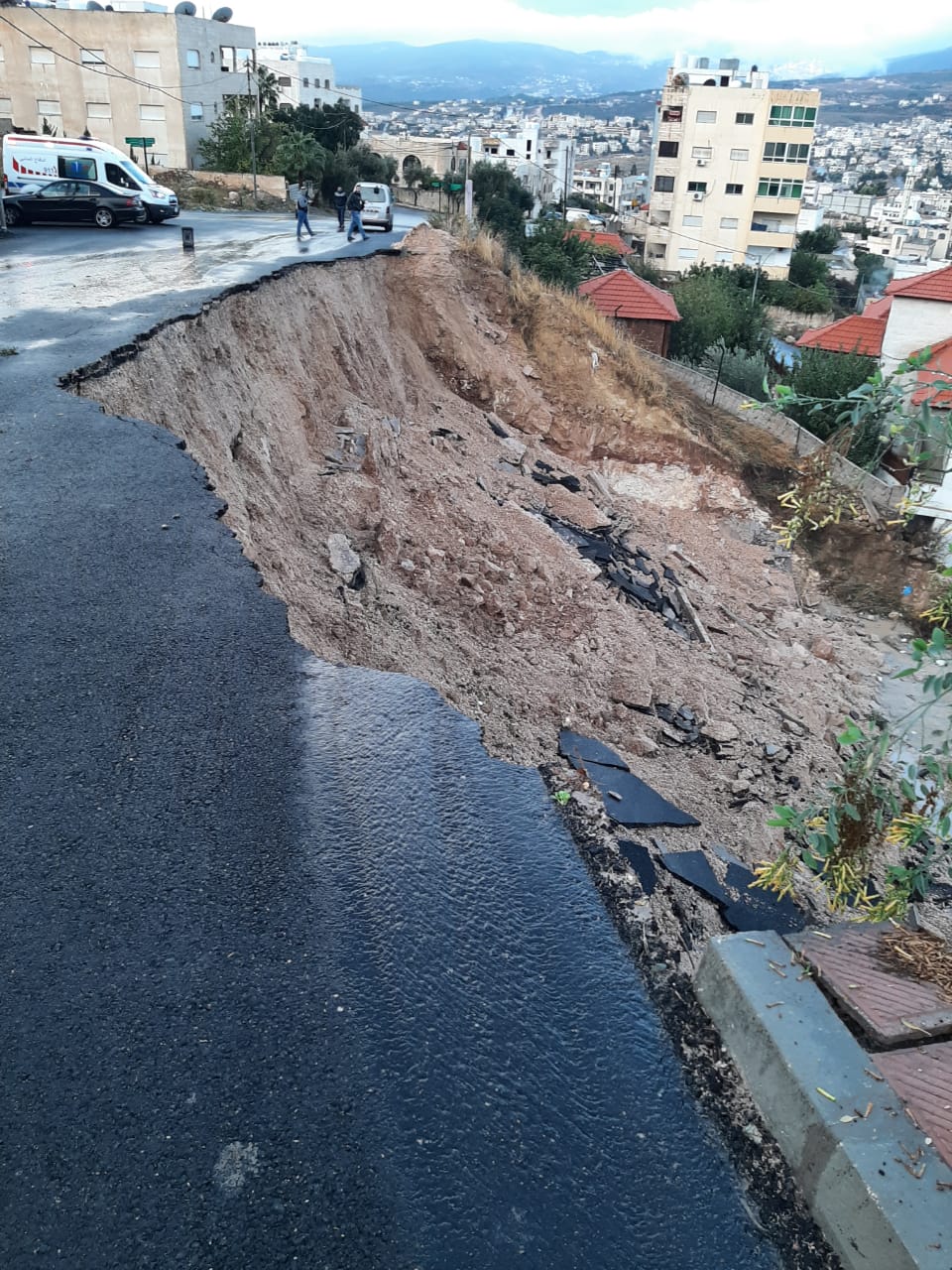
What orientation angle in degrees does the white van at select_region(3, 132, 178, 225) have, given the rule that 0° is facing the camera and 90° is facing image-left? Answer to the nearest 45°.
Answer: approximately 315°

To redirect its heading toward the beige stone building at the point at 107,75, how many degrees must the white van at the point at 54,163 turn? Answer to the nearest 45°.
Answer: approximately 135° to its left

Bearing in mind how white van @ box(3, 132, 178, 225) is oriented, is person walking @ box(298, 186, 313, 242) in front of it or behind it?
in front

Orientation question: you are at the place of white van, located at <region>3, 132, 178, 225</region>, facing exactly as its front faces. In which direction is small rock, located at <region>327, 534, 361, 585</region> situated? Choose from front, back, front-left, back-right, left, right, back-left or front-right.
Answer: front-right

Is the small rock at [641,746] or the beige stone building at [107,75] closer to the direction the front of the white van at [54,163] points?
the small rock

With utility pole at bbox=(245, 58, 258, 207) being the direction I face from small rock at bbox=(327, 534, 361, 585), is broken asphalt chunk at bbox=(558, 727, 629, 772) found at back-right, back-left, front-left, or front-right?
back-right

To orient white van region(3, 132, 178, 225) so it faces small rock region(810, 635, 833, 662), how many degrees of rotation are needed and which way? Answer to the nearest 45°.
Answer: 0° — it already faces it

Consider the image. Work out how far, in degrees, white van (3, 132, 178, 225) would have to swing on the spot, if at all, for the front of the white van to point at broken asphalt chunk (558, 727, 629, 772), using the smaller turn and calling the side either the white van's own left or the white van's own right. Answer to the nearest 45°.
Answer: approximately 45° to the white van's own right

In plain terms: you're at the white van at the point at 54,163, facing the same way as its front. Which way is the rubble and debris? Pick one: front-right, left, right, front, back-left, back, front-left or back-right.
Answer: front-right

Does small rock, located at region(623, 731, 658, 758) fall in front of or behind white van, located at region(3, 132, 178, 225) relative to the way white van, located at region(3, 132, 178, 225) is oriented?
in front
